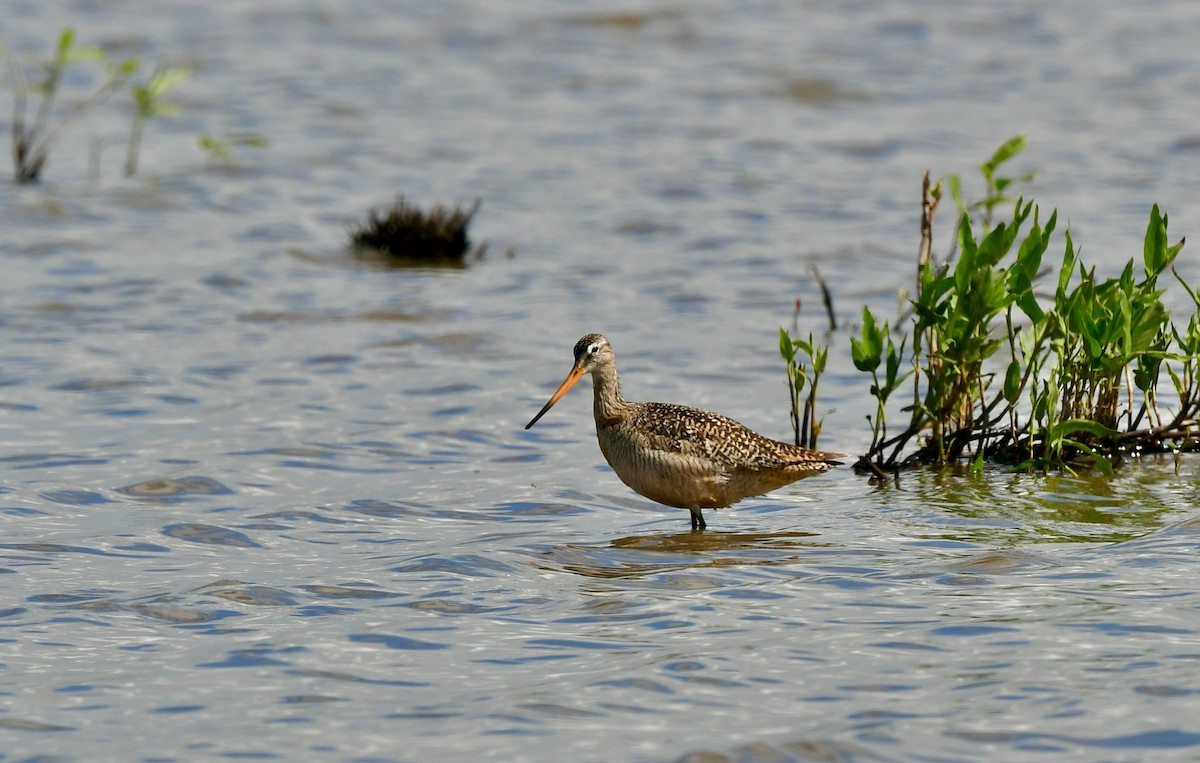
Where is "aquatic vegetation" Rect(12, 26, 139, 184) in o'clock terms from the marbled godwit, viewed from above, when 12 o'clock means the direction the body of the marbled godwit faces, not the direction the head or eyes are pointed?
The aquatic vegetation is roughly at 2 o'clock from the marbled godwit.

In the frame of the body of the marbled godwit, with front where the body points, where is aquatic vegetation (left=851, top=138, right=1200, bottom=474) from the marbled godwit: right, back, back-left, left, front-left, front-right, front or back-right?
back

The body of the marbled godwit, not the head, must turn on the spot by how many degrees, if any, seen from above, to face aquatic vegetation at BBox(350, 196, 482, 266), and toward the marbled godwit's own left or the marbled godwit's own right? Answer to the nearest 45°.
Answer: approximately 90° to the marbled godwit's own right

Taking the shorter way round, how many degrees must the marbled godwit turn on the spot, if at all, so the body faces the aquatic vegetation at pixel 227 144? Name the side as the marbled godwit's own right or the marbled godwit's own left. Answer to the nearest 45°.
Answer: approximately 45° to the marbled godwit's own right

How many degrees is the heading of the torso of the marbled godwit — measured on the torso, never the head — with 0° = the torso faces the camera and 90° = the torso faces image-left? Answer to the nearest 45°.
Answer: approximately 90°

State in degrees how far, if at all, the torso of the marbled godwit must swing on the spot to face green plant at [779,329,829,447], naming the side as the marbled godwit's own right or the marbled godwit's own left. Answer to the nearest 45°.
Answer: approximately 135° to the marbled godwit's own right

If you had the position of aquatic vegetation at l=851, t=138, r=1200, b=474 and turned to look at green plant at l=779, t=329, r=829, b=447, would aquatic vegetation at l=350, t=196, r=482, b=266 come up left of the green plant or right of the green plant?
right

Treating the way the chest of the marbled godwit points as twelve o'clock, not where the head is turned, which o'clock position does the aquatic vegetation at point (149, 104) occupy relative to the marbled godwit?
The aquatic vegetation is roughly at 2 o'clock from the marbled godwit.
